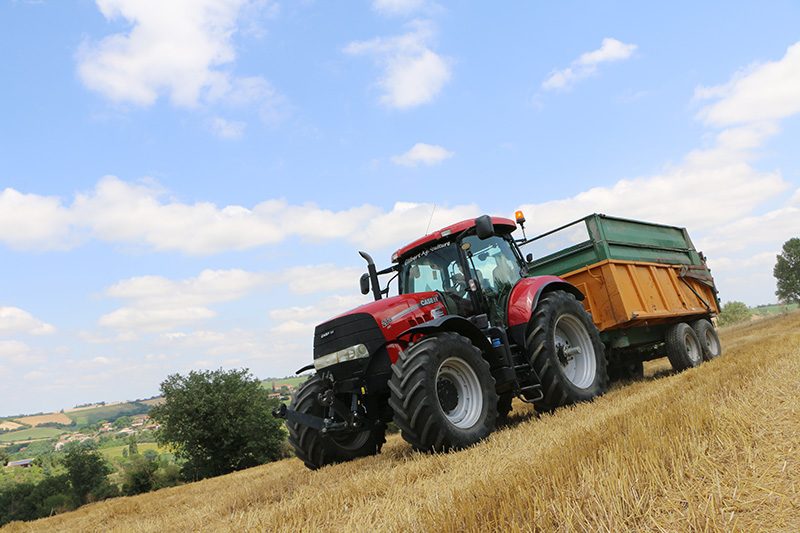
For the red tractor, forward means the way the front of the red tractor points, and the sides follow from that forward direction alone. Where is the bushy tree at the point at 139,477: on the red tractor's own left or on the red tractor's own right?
on the red tractor's own right

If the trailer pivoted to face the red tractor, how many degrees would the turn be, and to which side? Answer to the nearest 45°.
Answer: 0° — it already faces it

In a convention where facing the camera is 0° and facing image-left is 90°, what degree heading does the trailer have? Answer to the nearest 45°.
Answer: approximately 45°

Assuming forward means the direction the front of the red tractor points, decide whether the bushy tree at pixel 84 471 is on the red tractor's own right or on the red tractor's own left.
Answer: on the red tractor's own right

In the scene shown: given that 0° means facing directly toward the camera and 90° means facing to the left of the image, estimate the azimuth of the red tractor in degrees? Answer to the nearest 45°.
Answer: approximately 45°

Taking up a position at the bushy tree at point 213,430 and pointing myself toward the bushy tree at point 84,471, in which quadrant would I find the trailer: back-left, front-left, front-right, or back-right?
back-left

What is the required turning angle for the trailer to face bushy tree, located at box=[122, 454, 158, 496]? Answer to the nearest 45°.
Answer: approximately 90° to its right

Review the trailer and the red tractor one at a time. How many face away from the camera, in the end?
0

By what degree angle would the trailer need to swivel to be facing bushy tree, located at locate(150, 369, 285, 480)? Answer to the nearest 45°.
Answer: approximately 90° to its right

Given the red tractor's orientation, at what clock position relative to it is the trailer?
The trailer is roughly at 6 o'clock from the red tractor.
